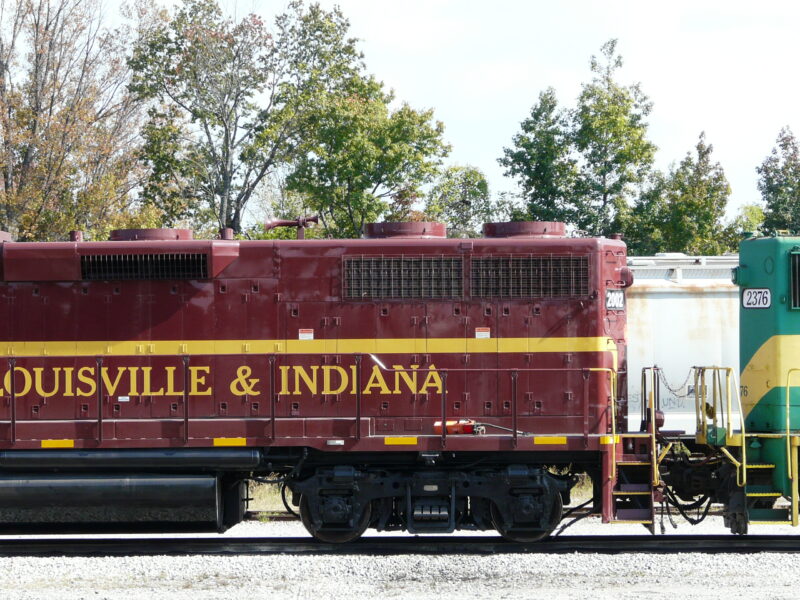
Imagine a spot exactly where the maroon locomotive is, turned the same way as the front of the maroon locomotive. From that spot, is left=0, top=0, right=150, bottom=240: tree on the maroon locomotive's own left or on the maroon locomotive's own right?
on the maroon locomotive's own right

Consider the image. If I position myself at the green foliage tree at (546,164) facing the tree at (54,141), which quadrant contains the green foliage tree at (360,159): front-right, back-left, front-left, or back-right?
front-right

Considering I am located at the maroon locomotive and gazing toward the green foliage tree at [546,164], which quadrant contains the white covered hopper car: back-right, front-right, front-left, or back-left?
front-right

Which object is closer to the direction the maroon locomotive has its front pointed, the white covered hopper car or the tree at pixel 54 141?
the tree

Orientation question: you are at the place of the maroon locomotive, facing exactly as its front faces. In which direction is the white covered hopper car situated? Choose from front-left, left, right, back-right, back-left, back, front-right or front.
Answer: back-right

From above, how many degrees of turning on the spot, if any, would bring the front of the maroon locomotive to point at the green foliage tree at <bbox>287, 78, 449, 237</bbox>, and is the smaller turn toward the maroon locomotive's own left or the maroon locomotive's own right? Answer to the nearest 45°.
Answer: approximately 90° to the maroon locomotive's own right

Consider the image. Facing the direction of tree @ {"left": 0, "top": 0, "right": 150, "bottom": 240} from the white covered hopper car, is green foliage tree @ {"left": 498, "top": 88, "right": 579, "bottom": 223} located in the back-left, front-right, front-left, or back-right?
front-right

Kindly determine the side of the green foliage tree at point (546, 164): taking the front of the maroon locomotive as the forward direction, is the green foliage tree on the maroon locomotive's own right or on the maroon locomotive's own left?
on the maroon locomotive's own right

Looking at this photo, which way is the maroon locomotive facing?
to the viewer's left

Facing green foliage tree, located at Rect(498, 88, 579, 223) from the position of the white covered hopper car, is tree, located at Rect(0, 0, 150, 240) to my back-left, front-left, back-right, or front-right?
front-left
